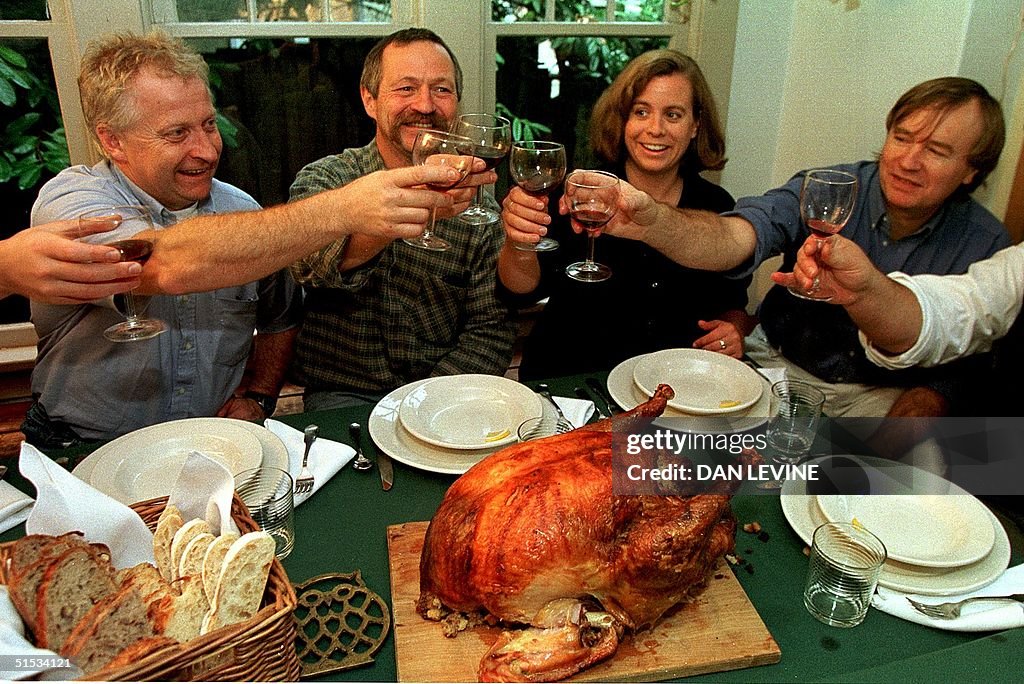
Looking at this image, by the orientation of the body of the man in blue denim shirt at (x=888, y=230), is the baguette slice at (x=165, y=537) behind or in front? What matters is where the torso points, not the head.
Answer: in front

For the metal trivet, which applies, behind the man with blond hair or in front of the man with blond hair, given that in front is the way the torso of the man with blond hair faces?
in front

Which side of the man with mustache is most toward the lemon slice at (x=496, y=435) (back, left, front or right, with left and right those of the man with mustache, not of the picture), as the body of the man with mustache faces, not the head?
front

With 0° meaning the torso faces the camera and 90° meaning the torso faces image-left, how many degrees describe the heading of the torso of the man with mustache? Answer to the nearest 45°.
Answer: approximately 0°

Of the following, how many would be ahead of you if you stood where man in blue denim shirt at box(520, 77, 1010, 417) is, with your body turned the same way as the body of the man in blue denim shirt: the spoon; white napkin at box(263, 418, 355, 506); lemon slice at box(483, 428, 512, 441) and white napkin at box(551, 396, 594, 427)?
4

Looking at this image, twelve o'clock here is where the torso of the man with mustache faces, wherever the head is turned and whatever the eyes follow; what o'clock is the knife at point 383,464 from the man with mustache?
The knife is roughly at 12 o'clock from the man with mustache.

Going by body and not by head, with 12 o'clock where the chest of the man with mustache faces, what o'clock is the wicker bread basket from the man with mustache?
The wicker bread basket is roughly at 12 o'clock from the man with mustache.

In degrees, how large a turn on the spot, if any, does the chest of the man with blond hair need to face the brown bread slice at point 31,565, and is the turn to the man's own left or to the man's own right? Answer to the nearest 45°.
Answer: approximately 45° to the man's own right

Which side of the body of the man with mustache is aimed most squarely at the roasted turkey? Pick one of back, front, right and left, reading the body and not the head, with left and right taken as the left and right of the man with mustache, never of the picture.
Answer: front

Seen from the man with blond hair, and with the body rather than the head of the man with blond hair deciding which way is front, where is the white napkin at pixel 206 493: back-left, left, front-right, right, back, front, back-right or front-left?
front-right

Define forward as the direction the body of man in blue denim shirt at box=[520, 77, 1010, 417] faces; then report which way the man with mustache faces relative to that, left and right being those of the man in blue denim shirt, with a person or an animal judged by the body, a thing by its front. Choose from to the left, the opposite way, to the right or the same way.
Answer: to the left

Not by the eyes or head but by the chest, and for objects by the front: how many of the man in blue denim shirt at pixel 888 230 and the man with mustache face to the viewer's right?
0
